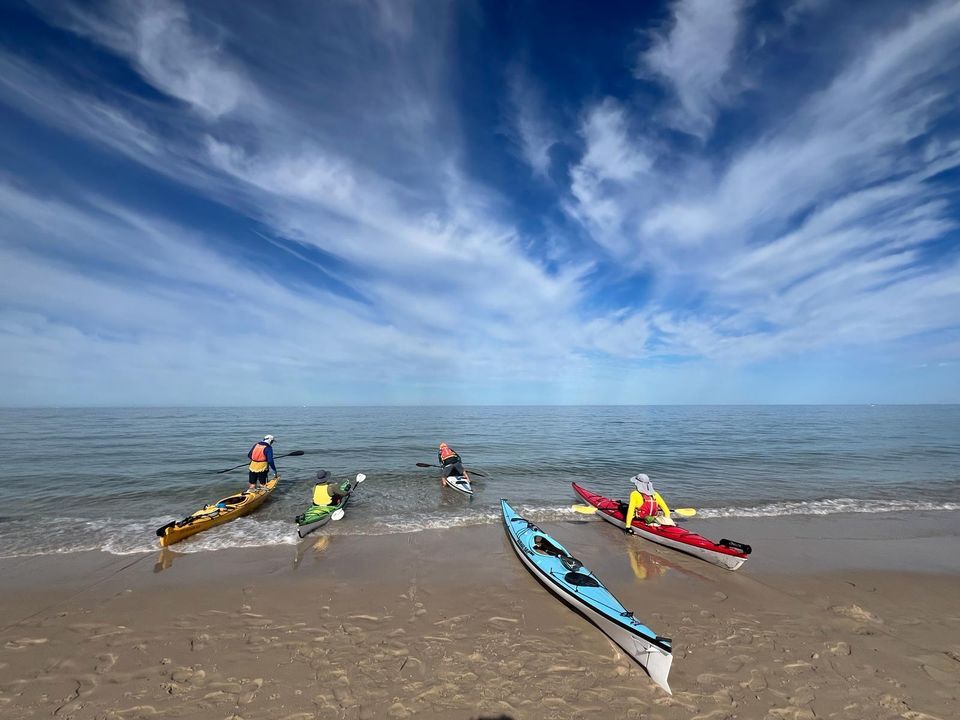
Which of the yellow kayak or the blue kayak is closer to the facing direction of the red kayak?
the yellow kayak

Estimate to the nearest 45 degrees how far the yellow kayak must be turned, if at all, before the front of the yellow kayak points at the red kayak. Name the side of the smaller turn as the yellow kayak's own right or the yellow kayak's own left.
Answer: approximately 90° to the yellow kayak's own right

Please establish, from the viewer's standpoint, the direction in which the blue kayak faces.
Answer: facing away from the viewer and to the left of the viewer

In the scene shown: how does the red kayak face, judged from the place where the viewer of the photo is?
facing away from the viewer and to the left of the viewer

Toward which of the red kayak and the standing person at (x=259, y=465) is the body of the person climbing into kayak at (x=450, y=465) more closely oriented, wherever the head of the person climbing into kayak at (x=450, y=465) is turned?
the standing person

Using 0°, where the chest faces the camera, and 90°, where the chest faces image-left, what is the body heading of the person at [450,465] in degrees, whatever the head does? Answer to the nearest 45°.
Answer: approximately 135°

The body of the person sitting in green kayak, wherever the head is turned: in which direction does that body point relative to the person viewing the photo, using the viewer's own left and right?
facing away from the viewer and to the right of the viewer

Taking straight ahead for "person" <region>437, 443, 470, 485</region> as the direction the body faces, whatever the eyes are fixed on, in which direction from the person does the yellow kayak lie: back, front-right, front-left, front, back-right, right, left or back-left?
left

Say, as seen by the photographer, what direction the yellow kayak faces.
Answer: facing away from the viewer and to the right of the viewer

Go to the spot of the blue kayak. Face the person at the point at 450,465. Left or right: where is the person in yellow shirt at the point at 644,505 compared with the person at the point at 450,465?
right
